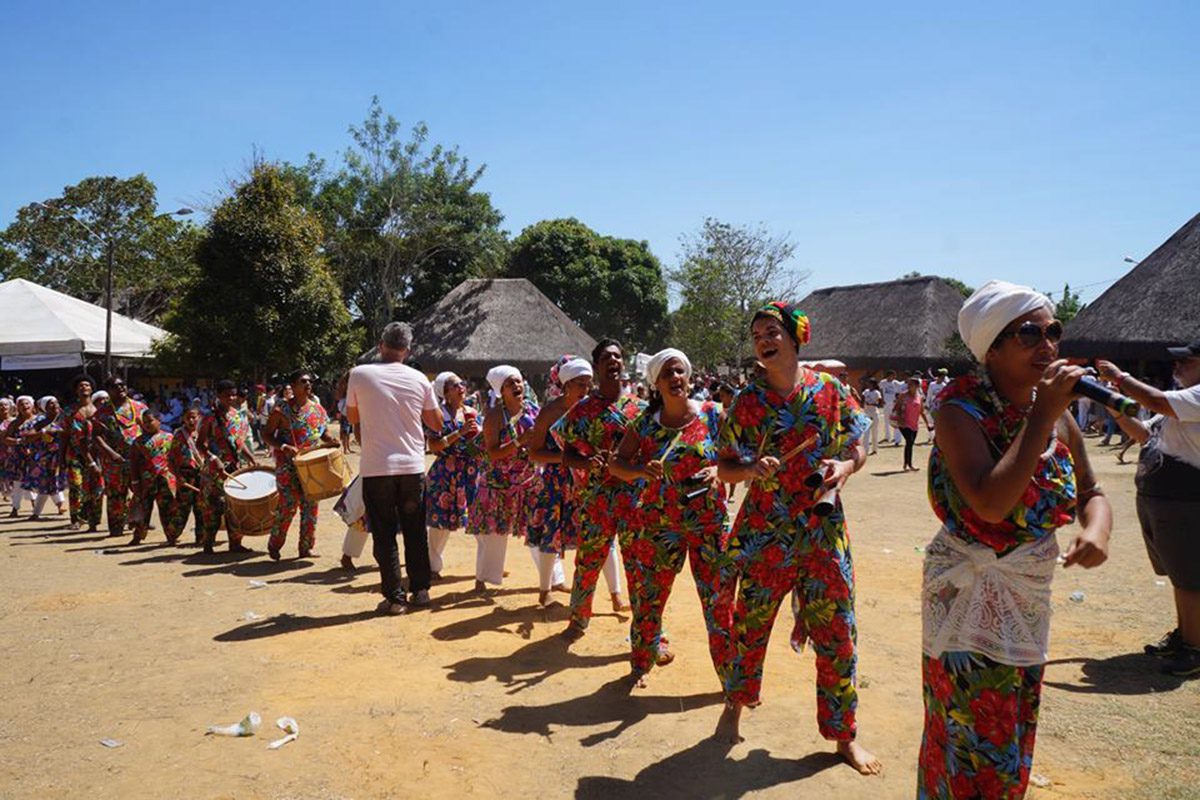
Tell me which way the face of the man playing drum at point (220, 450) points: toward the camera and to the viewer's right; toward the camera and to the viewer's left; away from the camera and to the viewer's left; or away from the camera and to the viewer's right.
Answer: toward the camera and to the viewer's right

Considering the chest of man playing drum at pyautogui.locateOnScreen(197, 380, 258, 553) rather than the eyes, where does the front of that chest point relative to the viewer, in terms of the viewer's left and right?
facing the viewer and to the right of the viewer

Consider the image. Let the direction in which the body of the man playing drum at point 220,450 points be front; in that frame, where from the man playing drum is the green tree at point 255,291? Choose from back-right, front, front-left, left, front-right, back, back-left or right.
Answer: back-left

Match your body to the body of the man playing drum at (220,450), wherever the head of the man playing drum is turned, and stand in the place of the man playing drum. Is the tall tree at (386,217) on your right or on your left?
on your left

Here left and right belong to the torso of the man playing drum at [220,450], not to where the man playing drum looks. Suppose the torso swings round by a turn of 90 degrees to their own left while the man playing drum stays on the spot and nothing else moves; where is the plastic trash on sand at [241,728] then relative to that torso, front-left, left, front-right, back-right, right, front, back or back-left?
back-right

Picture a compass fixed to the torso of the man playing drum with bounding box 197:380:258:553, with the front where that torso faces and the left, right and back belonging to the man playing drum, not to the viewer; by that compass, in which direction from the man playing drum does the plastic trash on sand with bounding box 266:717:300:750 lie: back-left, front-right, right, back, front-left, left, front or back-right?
front-right

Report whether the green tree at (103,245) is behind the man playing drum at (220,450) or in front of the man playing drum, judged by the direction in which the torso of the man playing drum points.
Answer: behind

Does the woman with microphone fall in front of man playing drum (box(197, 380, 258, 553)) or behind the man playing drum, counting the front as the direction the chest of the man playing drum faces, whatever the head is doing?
in front

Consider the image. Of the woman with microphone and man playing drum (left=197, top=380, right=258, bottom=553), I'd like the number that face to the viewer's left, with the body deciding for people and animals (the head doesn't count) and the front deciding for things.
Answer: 0
